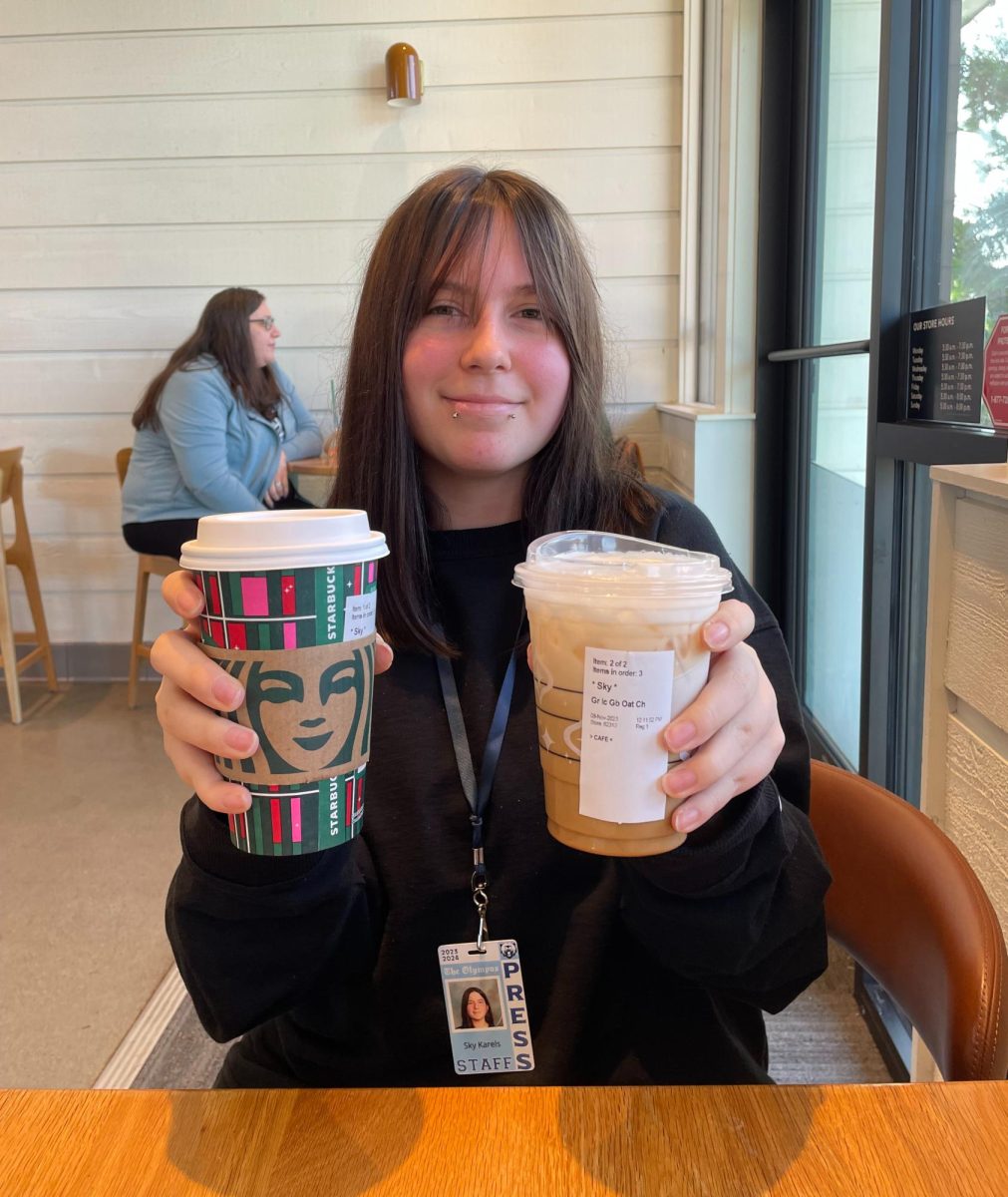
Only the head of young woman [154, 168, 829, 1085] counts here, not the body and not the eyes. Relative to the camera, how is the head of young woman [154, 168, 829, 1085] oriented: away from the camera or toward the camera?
toward the camera

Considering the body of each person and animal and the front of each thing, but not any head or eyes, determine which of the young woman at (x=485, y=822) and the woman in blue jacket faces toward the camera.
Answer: the young woman

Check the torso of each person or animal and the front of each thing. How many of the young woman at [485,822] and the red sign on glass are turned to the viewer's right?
0

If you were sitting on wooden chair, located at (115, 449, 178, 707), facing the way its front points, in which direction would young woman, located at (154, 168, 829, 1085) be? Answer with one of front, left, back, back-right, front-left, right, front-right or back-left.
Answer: right

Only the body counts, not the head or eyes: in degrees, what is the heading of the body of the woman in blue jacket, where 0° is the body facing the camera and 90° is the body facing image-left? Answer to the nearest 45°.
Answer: approximately 270°

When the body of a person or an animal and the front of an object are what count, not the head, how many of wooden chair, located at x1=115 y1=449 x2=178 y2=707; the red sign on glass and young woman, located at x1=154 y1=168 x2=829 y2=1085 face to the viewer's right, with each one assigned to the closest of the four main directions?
1

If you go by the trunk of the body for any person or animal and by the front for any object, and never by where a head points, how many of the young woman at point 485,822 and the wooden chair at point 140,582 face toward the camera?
1

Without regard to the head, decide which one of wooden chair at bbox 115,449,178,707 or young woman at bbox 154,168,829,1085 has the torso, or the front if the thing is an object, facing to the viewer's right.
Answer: the wooden chair

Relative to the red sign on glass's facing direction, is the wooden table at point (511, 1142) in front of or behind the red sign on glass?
in front

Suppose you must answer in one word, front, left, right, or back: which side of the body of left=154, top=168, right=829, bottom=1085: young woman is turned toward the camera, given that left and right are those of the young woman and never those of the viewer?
front

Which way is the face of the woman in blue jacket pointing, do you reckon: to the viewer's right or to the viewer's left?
to the viewer's right

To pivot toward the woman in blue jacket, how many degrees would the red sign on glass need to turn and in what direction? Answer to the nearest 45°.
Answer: approximately 90° to its right

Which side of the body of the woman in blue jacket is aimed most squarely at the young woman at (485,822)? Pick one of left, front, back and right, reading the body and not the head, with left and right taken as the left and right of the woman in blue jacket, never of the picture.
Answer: right

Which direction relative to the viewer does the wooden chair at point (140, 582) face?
to the viewer's right

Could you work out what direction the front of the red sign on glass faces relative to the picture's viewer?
facing the viewer and to the left of the viewer
